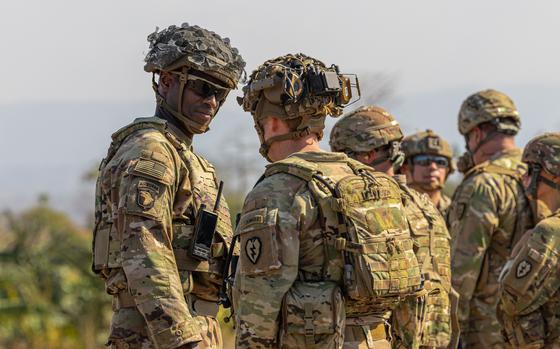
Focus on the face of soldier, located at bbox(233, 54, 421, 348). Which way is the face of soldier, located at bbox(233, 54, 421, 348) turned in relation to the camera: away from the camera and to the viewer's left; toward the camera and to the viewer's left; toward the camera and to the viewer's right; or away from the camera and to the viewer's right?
away from the camera and to the viewer's left

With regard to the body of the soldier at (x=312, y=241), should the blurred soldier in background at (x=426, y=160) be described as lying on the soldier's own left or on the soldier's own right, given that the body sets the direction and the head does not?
on the soldier's own right

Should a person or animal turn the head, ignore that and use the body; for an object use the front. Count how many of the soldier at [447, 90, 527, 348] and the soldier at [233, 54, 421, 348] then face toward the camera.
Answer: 0

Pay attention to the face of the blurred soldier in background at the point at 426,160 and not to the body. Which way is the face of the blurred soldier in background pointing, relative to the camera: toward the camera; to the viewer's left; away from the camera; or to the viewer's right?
toward the camera

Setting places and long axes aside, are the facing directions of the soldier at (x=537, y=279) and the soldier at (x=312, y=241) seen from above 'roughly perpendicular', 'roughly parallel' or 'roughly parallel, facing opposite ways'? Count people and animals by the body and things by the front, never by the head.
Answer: roughly parallel

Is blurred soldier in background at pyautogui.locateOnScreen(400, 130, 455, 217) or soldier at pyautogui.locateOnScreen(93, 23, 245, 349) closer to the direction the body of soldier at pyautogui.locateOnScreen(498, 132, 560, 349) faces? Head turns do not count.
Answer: the blurred soldier in background

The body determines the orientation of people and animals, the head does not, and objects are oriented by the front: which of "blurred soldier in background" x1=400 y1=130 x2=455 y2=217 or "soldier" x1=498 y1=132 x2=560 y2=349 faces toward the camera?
the blurred soldier in background

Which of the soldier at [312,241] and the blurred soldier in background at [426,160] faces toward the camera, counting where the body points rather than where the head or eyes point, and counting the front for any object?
the blurred soldier in background

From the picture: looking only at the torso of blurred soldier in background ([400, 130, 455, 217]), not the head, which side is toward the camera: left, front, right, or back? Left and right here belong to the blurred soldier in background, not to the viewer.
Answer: front

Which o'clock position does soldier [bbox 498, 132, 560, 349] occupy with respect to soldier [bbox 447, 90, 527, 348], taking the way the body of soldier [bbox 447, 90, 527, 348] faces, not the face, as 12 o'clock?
soldier [bbox 498, 132, 560, 349] is roughly at 7 o'clock from soldier [bbox 447, 90, 527, 348].

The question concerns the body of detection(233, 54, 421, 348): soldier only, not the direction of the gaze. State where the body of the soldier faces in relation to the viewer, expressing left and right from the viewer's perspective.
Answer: facing away from the viewer and to the left of the viewer

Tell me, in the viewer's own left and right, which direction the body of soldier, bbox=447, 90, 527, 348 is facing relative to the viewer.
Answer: facing away from the viewer and to the left of the viewer

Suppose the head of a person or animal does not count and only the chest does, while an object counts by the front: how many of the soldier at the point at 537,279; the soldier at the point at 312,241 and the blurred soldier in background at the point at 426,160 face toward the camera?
1

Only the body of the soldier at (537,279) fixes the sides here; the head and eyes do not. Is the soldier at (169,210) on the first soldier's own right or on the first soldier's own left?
on the first soldier's own left
